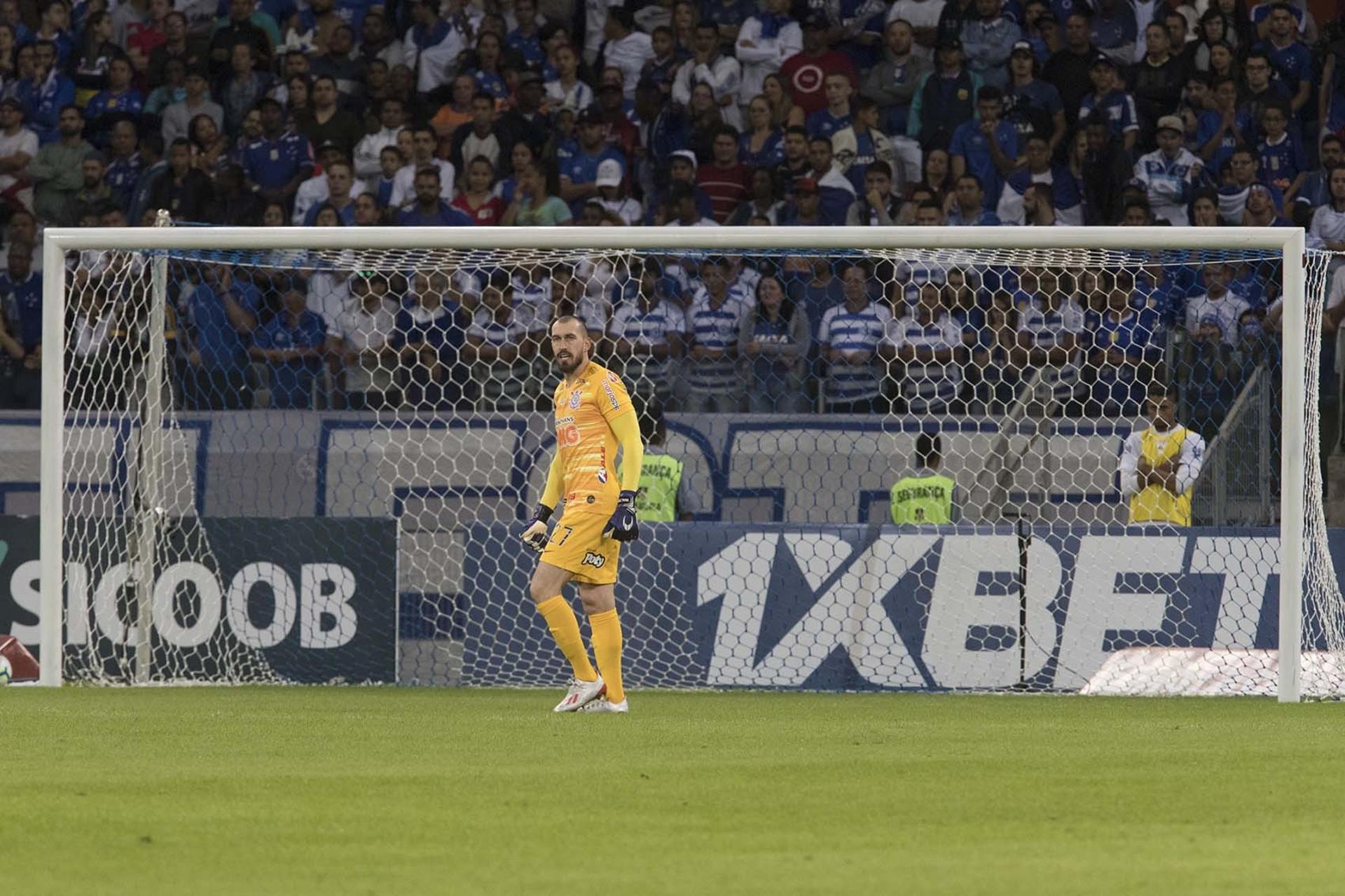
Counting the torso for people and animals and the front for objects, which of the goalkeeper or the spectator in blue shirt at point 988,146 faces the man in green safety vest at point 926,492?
the spectator in blue shirt

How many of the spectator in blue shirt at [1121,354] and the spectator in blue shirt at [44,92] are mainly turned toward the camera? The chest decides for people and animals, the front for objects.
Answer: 2

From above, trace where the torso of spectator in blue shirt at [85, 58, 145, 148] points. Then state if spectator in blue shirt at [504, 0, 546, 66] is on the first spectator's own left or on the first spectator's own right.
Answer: on the first spectator's own left

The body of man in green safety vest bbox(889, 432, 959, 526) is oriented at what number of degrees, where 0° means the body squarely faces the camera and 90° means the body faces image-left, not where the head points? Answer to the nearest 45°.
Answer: approximately 180°

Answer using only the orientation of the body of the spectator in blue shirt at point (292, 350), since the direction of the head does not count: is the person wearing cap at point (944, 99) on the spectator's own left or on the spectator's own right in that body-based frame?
on the spectator's own left

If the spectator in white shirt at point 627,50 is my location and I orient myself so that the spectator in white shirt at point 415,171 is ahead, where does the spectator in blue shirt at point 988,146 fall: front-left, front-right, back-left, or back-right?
back-left

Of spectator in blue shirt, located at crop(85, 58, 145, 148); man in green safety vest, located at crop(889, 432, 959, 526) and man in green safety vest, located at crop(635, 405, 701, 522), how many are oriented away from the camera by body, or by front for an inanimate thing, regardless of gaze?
2

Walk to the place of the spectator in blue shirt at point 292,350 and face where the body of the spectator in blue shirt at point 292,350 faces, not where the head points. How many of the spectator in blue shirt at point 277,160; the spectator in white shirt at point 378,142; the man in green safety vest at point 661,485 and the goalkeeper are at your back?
2

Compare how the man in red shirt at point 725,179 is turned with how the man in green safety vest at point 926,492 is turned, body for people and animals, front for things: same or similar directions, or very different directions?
very different directions

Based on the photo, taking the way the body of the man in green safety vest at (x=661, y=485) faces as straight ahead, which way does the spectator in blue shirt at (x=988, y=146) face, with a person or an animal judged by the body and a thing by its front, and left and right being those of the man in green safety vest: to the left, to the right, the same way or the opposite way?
the opposite way
